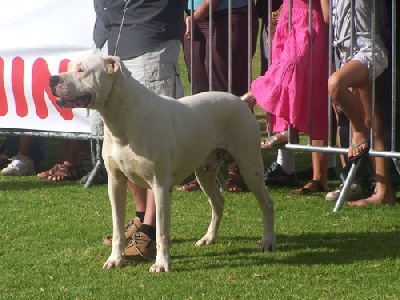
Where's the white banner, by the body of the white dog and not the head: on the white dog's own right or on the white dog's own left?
on the white dog's own right

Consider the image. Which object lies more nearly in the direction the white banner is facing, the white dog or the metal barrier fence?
the white dog

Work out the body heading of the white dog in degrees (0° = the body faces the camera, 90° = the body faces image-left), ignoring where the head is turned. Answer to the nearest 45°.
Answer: approximately 45°

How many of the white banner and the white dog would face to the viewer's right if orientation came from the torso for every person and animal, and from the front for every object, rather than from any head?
0

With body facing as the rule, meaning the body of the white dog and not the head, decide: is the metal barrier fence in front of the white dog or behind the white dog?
behind

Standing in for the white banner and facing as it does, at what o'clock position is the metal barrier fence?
The metal barrier fence is roughly at 10 o'clock from the white banner.

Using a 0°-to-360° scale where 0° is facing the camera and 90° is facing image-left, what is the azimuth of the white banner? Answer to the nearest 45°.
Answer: approximately 0°

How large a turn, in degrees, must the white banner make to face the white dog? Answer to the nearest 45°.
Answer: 0° — it already faces it
